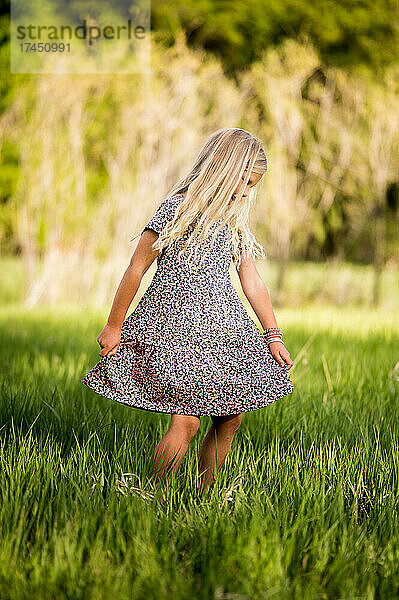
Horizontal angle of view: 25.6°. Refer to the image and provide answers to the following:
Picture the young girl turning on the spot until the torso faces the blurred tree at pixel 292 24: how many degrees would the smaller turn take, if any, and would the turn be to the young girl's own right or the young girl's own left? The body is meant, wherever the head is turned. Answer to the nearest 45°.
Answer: approximately 135° to the young girl's own left

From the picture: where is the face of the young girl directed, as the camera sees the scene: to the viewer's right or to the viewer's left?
to the viewer's right

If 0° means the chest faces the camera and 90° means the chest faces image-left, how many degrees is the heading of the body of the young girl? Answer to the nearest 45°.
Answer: approximately 315°
